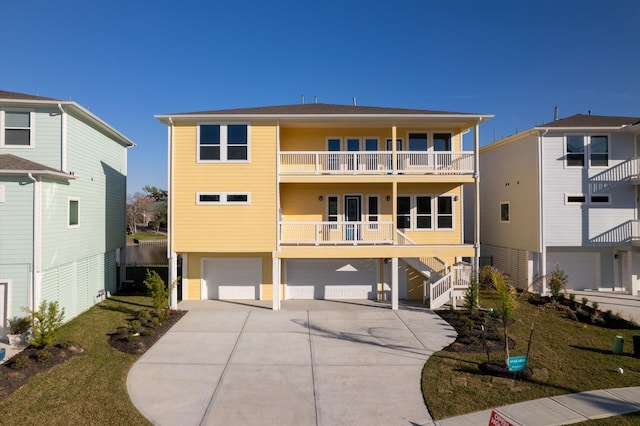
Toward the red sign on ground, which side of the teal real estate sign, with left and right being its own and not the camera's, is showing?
front

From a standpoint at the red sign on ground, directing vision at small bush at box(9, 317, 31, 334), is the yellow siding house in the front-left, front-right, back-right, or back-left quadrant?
front-right

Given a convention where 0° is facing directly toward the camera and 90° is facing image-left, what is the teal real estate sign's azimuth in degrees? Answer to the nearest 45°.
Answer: approximately 0°

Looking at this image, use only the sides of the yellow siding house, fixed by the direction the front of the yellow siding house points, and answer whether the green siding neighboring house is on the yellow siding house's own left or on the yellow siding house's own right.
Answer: on the yellow siding house's own right

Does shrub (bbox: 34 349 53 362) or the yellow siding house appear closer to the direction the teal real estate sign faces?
the shrub

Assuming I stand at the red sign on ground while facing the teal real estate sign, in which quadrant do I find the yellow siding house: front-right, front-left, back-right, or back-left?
front-left

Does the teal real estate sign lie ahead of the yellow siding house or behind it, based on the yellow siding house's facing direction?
ahead

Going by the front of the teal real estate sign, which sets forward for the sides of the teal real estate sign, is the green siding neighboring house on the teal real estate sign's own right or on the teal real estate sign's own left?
on the teal real estate sign's own right

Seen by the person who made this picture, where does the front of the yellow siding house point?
facing the viewer

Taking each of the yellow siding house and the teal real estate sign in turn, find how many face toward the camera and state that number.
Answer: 2

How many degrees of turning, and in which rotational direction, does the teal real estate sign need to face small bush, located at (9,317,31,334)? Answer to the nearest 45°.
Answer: approximately 90° to its right

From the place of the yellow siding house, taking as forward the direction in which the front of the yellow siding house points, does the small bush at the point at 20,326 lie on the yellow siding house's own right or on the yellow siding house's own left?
on the yellow siding house's own right

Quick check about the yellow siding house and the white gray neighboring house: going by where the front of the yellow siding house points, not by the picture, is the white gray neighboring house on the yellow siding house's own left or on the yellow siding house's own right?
on the yellow siding house's own left

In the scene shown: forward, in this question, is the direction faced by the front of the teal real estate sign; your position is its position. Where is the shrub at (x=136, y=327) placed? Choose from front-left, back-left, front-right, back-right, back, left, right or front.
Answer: right

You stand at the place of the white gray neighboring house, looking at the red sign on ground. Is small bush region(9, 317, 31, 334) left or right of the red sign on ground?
right

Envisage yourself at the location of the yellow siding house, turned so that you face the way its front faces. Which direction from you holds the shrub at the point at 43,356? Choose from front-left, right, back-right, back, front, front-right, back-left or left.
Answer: front-right
